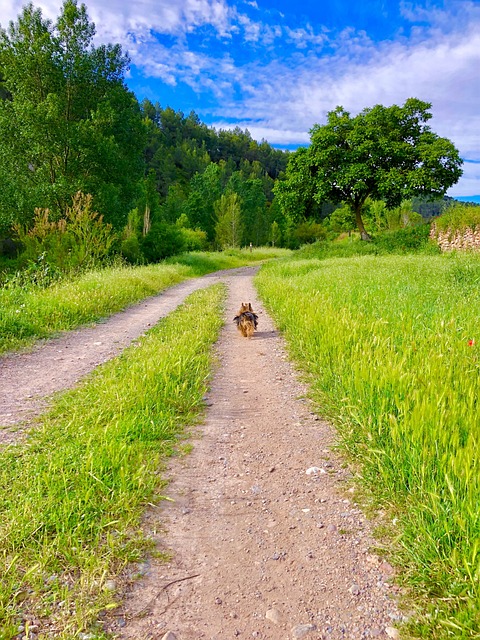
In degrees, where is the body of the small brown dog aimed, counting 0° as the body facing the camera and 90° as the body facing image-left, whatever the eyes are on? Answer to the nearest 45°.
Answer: approximately 180°

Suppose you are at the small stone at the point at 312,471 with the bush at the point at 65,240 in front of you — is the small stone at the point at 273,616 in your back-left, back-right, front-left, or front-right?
back-left

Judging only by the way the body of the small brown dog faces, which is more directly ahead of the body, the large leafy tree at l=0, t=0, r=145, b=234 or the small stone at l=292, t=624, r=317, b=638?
the large leafy tree

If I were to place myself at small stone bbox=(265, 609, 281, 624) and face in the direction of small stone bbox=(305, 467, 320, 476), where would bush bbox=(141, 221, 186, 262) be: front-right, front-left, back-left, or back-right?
front-left

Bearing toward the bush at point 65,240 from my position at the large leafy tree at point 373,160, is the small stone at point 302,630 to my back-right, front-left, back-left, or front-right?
front-left

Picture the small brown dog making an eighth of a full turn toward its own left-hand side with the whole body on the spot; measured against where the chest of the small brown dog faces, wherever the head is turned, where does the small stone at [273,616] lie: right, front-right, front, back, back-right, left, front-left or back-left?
back-left

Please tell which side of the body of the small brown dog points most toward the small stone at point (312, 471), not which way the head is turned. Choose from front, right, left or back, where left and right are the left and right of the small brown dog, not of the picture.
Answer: back

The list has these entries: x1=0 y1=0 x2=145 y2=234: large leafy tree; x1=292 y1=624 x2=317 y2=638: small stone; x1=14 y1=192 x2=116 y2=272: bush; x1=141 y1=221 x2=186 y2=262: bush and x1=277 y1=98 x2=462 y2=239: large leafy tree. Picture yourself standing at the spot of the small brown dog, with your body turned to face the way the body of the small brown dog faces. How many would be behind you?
1

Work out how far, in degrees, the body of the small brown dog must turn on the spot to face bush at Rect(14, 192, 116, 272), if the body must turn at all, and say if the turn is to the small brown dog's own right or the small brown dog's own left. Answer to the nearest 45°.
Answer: approximately 45° to the small brown dog's own left

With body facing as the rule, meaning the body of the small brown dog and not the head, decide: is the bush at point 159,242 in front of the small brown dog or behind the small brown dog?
in front

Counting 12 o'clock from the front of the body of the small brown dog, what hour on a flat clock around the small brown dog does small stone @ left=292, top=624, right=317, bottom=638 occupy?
The small stone is roughly at 6 o'clock from the small brown dog.

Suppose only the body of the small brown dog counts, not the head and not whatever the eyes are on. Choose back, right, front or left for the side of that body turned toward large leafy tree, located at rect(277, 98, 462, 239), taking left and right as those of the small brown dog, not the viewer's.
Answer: front

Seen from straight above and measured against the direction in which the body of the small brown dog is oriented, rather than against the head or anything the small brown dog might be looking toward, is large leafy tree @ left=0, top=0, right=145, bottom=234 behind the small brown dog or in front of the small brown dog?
in front

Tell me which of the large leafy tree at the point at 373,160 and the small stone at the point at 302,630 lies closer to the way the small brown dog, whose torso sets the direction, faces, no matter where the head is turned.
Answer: the large leafy tree
